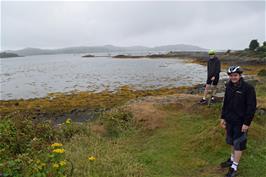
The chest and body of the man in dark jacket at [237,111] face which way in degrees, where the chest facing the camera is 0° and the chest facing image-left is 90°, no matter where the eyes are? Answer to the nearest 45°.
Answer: approximately 45°

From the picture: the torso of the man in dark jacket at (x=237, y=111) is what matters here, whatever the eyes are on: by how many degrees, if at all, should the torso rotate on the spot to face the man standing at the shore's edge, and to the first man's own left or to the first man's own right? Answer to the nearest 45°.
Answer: approximately 135° to the first man's own right
